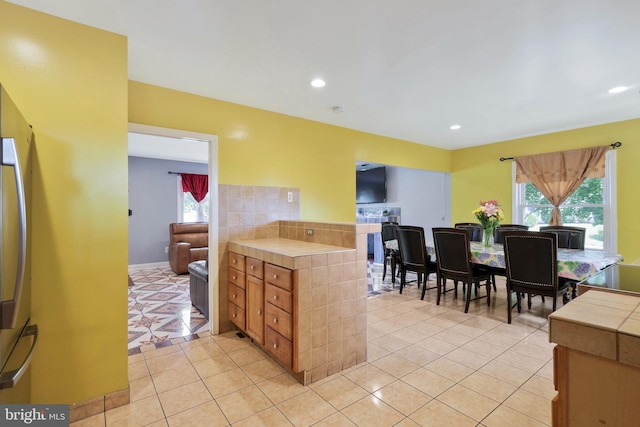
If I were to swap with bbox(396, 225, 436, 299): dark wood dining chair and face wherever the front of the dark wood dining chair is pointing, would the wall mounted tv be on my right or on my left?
on my left

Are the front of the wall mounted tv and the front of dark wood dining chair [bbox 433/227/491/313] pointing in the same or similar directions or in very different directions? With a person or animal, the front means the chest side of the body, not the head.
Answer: very different directions

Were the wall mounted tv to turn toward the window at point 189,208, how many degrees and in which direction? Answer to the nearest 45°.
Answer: approximately 45° to its right

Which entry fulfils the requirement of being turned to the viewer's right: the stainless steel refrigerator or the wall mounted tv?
the stainless steel refrigerator

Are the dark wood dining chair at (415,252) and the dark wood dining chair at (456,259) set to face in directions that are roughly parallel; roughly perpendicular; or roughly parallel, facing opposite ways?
roughly parallel

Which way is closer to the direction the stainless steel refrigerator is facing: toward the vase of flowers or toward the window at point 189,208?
the vase of flowers

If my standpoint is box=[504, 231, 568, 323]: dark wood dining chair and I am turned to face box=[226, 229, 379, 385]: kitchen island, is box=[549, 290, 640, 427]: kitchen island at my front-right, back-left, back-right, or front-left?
front-left

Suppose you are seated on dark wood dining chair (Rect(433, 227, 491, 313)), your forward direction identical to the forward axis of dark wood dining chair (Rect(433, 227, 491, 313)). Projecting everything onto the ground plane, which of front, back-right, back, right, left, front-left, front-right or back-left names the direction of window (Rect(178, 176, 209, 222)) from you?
back-left

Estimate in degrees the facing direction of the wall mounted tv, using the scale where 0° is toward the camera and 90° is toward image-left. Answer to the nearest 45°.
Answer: approximately 45°

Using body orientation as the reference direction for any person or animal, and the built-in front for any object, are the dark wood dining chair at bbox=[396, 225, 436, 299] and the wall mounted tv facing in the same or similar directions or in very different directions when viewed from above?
very different directions

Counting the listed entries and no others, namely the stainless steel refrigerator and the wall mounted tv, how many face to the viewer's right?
1

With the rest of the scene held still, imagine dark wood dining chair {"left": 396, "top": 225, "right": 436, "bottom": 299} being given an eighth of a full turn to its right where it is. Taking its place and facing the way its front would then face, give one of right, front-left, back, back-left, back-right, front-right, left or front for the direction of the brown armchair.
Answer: back

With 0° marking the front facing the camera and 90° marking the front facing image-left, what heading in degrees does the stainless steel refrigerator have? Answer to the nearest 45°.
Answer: approximately 270°

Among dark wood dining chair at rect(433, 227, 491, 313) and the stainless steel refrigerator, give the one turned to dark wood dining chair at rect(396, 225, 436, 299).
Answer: the stainless steel refrigerator

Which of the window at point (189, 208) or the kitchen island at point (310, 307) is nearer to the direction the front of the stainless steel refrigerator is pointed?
the kitchen island
